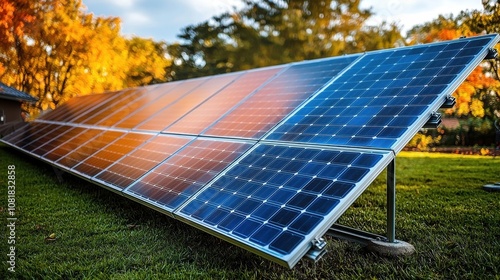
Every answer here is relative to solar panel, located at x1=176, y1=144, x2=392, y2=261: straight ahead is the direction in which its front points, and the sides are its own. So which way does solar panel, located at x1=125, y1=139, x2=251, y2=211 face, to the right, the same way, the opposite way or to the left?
the same way

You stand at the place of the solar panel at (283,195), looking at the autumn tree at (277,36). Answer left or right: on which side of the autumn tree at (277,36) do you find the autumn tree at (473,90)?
right

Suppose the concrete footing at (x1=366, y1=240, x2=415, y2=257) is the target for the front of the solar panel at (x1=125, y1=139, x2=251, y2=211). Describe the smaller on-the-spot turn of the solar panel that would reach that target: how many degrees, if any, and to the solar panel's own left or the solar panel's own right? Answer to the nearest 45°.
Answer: approximately 90° to the solar panel's own left

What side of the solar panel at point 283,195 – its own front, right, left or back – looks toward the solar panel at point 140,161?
right

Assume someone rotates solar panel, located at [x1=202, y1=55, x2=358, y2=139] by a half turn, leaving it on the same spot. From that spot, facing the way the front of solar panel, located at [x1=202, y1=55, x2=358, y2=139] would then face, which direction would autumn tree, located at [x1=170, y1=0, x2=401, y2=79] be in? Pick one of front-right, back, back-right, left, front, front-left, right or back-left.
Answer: front-left

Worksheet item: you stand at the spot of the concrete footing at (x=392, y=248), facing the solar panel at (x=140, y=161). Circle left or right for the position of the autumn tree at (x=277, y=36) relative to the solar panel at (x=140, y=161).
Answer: right

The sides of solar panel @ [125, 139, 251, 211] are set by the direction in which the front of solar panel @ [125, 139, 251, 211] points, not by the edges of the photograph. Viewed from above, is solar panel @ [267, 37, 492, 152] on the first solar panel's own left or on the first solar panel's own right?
on the first solar panel's own left

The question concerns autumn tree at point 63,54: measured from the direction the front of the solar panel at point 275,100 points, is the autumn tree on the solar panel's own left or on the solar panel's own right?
on the solar panel's own right

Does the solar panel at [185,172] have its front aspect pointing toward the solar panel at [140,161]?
no

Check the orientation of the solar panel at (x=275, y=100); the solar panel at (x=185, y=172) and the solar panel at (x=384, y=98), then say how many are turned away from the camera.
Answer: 0

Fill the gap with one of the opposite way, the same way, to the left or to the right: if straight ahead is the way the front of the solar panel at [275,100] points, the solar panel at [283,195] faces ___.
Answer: the same way

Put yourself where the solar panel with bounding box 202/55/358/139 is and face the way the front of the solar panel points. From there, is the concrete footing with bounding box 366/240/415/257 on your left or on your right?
on your left

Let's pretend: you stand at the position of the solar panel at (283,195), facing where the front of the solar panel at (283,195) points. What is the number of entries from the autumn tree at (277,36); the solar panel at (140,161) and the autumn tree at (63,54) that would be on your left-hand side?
0

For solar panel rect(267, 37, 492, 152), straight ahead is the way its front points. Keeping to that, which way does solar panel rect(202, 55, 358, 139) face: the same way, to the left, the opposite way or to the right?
the same way

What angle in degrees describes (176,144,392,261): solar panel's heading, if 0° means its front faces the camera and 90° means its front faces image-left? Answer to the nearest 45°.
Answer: approximately 45°

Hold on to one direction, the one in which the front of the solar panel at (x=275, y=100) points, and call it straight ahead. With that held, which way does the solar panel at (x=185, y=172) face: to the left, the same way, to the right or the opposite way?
the same way

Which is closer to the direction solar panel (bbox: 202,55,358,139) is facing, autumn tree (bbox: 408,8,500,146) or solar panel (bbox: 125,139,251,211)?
the solar panel

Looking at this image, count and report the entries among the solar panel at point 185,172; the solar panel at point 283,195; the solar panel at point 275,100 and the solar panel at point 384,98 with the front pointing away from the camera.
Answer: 0

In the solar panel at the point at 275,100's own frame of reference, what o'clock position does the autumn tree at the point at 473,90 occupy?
The autumn tree is roughly at 6 o'clock from the solar panel.

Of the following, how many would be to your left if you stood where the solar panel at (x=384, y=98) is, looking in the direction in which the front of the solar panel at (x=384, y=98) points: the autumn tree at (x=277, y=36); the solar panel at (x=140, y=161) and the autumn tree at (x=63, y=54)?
0

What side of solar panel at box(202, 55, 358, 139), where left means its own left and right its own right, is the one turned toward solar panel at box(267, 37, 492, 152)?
left
